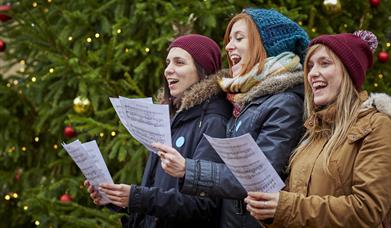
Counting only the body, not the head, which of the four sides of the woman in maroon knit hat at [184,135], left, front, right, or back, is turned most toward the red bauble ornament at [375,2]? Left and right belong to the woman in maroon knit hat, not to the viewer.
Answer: back

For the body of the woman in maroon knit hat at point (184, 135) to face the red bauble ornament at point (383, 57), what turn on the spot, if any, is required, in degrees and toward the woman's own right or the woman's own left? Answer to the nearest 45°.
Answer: approximately 180°

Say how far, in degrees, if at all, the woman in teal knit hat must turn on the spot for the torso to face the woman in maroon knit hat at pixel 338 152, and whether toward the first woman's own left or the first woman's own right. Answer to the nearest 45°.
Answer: approximately 135° to the first woman's own left

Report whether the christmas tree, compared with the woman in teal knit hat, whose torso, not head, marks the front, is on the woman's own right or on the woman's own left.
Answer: on the woman's own right

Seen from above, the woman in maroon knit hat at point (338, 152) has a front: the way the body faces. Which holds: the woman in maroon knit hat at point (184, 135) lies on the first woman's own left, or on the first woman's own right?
on the first woman's own right
